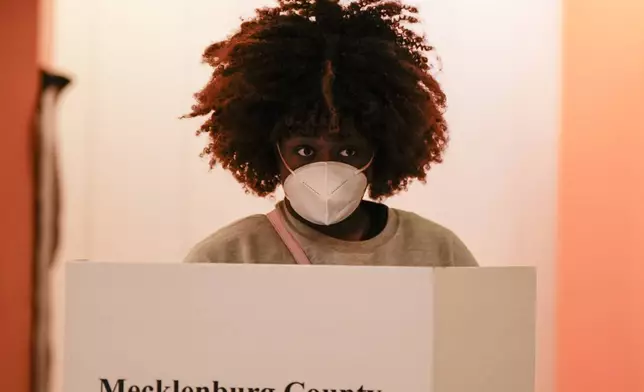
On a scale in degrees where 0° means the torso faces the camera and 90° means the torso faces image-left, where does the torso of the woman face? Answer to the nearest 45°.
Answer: approximately 0°
